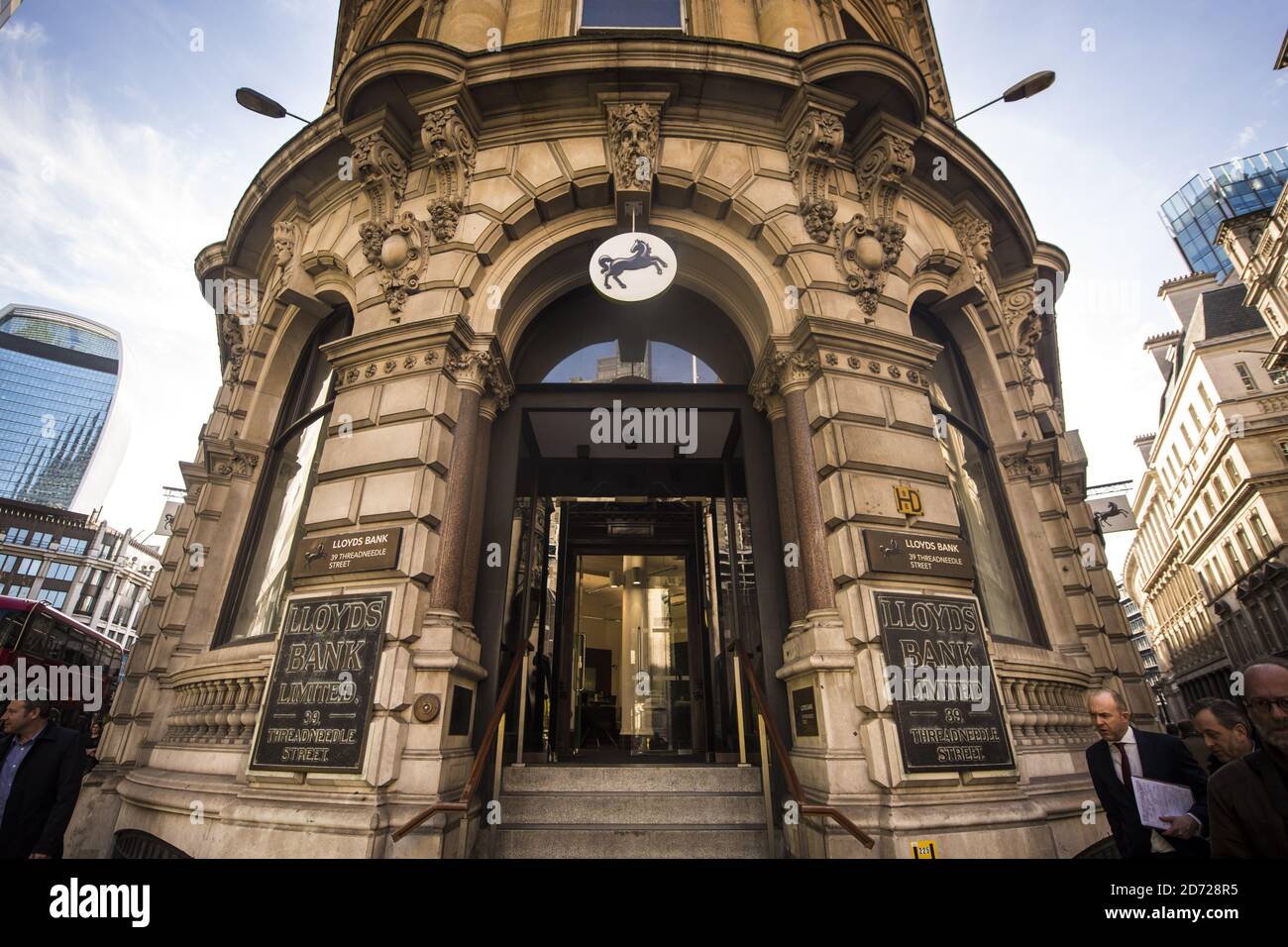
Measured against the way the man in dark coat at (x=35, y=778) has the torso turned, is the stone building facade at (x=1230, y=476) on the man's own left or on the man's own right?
on the man's own left

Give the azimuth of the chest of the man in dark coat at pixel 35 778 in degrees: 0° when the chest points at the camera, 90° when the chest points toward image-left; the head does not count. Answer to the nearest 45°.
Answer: approximately 45°

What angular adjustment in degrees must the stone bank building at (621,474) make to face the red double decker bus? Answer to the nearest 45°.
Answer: approximately 135° to its right
